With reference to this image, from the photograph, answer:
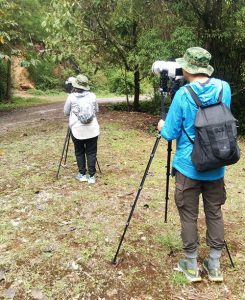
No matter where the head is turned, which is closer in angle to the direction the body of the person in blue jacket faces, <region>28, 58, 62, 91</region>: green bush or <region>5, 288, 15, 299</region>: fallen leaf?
the green bush

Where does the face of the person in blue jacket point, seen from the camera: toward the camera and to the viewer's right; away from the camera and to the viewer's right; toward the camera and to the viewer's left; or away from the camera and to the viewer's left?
away from the camera and to the viewer's left

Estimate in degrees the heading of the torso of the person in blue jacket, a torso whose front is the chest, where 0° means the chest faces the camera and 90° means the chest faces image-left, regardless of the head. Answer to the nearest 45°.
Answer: approximately 135°

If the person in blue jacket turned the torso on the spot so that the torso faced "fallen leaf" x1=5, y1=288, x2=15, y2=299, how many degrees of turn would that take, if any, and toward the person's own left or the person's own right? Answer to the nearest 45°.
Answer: approximately 45° to the person's own left

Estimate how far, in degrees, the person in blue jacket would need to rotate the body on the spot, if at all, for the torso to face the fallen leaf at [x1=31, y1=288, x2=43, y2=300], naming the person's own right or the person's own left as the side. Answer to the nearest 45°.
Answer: approximately 45° to the person's own left
